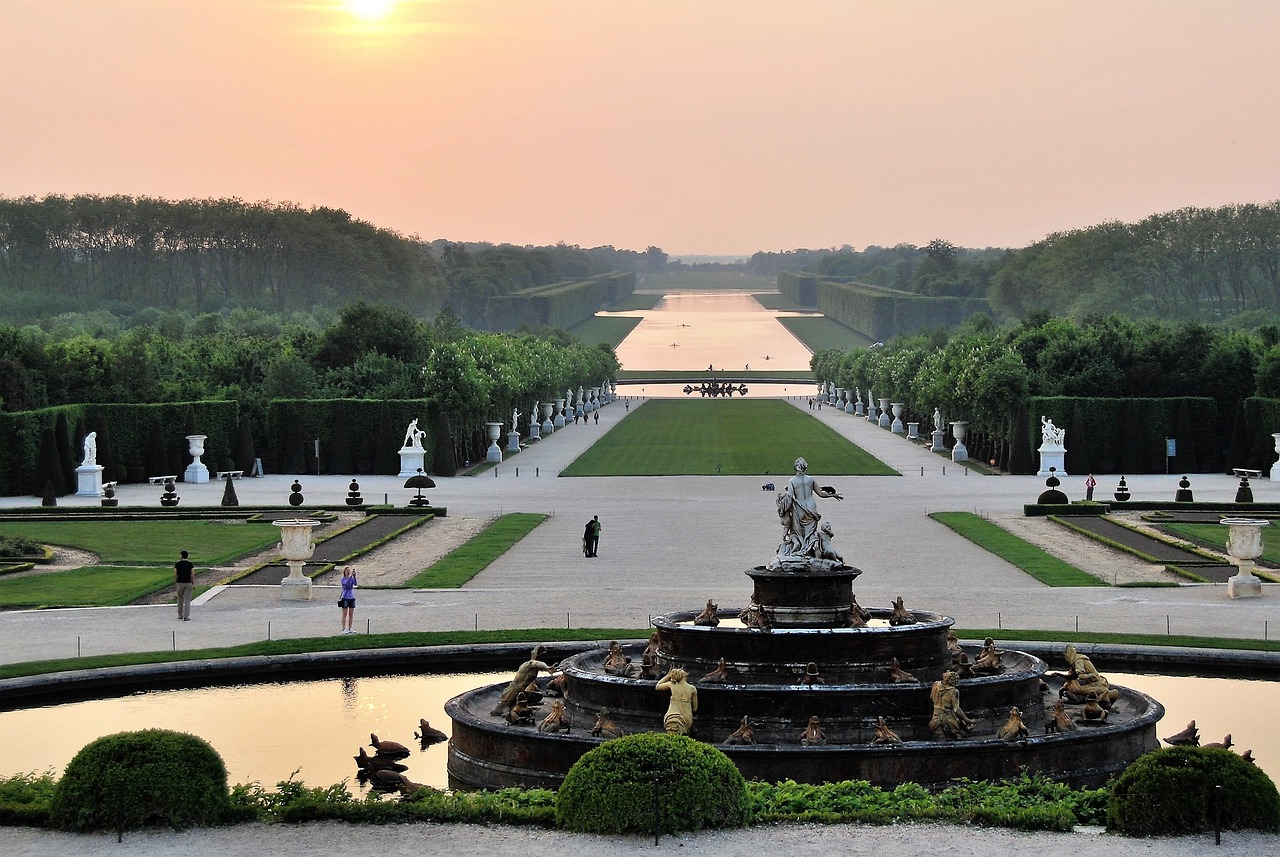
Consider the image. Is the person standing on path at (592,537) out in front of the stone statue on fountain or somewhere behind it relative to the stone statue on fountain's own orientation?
in front

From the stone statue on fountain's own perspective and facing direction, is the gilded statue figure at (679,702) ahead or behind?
behind

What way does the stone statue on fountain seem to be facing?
away from the camera

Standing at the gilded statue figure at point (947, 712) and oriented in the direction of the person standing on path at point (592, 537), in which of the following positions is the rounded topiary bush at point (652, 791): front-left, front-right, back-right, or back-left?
back-left

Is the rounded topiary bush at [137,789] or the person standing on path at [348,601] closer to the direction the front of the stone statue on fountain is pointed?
the person standing on path

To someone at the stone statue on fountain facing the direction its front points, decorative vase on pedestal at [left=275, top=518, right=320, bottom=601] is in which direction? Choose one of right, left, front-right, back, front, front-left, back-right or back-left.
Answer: front-left

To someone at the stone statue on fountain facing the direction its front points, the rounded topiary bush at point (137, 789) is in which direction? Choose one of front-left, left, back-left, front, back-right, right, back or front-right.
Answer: back-left

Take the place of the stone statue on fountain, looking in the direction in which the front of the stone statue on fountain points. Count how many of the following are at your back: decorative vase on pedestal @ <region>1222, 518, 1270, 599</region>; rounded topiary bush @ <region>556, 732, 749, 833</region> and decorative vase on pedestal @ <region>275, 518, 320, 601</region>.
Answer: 1

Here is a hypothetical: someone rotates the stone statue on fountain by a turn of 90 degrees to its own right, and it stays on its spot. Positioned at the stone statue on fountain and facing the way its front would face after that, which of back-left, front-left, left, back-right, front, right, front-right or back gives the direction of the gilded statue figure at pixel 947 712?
front-right

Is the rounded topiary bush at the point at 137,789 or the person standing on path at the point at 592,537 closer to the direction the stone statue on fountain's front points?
the person standing on path

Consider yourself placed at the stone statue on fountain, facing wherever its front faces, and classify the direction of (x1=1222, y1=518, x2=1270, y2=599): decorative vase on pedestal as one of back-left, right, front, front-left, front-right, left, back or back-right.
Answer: front-right

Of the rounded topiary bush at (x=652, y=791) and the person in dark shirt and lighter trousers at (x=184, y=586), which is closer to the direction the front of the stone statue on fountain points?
the person in dark shirt and lighter trousers
